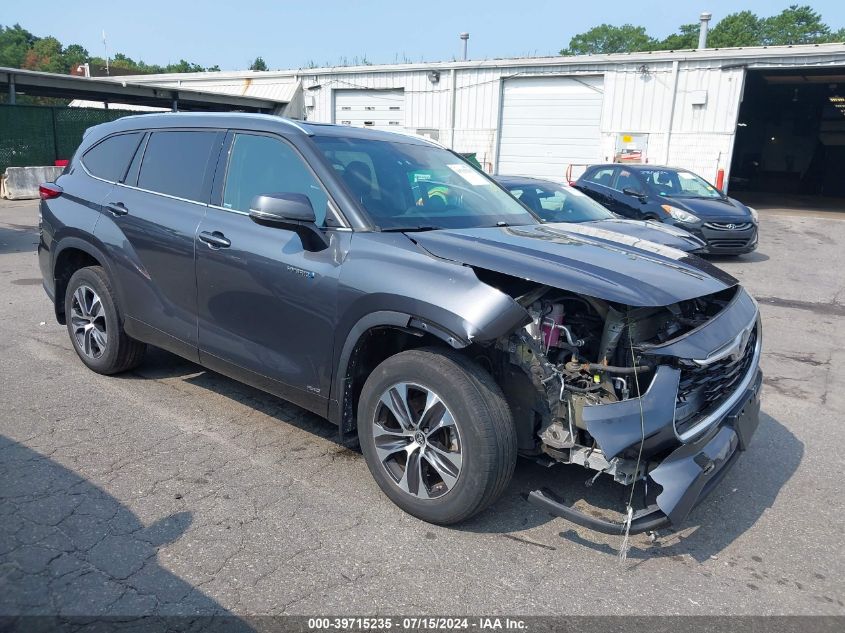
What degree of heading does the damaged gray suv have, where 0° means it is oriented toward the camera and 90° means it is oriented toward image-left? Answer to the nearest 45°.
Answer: approximately 315°

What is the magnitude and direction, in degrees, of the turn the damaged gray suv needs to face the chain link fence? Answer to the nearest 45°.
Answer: approximately 180°

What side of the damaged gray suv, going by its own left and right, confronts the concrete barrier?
back
